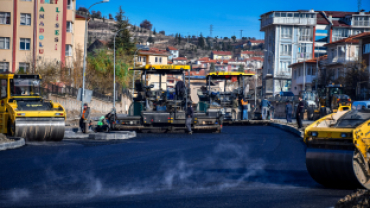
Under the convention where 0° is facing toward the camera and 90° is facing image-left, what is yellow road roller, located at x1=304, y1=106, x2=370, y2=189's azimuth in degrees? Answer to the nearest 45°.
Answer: approximately 45°

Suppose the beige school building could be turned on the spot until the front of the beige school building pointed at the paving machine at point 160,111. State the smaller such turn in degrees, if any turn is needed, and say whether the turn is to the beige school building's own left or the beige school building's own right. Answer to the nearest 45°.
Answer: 0° — it already faces it

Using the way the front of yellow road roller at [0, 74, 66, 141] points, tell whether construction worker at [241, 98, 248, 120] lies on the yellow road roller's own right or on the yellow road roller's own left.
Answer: on the yellow road roller's own left

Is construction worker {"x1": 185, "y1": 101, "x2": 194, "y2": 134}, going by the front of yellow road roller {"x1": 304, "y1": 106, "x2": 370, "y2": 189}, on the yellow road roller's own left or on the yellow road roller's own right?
on the yellow road roller's own right

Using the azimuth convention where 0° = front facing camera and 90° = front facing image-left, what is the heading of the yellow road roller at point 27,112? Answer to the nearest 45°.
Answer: approximately 315°

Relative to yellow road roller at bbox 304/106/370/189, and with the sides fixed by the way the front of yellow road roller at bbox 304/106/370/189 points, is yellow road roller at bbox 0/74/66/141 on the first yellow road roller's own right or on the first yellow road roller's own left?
on the first yellow road roller's own right

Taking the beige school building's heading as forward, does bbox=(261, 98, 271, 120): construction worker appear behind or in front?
in front

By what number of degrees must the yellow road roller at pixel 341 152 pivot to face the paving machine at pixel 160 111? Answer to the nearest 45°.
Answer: approximately 90° to its right

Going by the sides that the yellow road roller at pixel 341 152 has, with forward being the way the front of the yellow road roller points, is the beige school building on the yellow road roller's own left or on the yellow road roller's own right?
on the yellow road roller's own right

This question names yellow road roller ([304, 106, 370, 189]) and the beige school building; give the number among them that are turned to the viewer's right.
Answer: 0

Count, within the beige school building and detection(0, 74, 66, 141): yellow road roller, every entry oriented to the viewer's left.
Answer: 0
